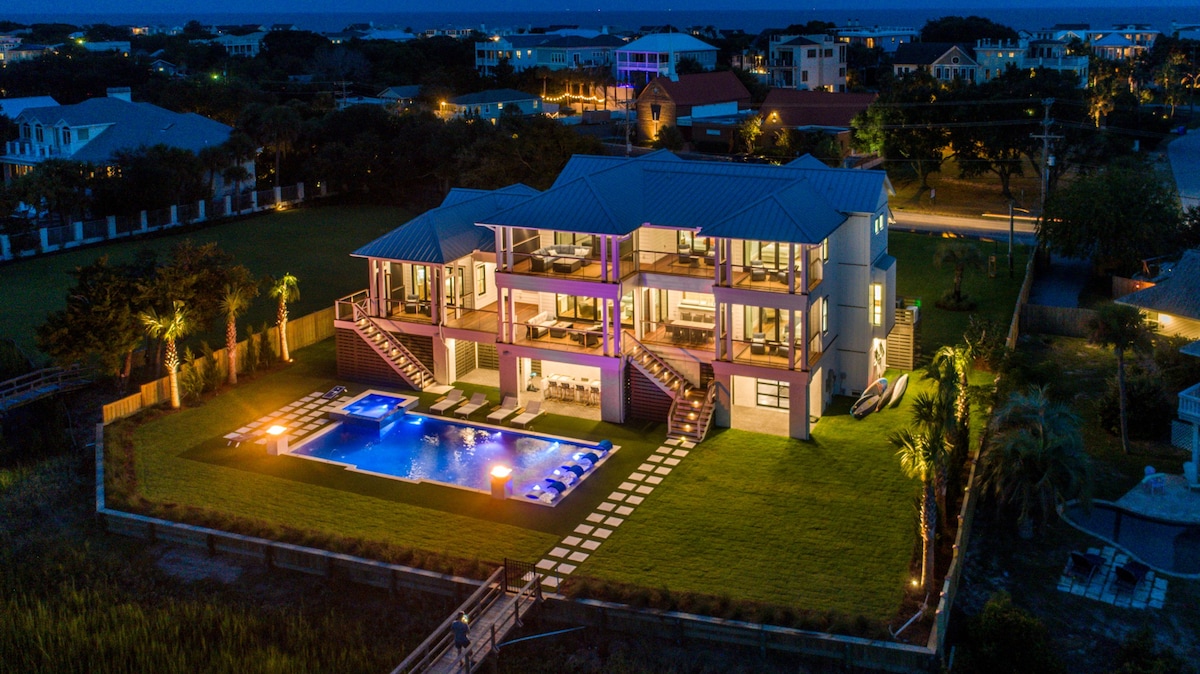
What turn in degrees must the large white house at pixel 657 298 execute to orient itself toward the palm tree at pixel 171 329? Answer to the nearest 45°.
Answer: approximately 45° to its right

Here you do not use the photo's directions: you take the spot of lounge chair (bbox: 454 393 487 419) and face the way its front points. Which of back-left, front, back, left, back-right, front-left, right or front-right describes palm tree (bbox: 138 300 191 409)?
front-right

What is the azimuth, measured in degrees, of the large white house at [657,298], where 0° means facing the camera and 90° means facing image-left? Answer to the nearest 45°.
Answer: approximately 45°

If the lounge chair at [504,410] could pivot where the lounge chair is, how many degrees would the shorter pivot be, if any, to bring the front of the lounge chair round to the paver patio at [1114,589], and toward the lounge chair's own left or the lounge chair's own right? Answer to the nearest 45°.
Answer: approximately 90° to the lounge chair's own left

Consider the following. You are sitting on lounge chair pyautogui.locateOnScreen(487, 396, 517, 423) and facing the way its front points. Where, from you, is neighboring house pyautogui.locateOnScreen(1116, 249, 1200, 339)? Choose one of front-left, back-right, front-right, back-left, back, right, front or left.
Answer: back-left

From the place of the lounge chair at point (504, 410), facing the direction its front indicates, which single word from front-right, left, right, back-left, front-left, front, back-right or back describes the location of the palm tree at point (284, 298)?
right

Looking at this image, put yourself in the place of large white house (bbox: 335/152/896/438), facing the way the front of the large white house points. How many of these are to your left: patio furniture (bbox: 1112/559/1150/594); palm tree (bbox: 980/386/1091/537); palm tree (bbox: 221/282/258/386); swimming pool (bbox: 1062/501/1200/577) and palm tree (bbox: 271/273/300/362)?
3

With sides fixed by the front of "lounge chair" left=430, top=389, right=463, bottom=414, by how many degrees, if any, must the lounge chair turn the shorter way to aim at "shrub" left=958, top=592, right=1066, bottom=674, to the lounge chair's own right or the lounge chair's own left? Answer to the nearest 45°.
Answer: approximately 90° to the lounge chair's own left

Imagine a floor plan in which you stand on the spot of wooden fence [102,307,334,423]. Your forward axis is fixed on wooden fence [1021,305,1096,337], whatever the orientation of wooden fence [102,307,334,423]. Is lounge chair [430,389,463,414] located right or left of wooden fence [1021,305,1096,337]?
right

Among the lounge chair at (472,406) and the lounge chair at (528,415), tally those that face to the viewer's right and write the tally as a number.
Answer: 0

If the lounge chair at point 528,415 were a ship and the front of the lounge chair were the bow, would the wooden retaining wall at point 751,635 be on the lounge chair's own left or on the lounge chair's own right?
on the lounge chair's own left

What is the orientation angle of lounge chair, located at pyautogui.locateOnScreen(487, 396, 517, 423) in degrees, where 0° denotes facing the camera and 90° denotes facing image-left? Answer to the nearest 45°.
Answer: approximately 45°
